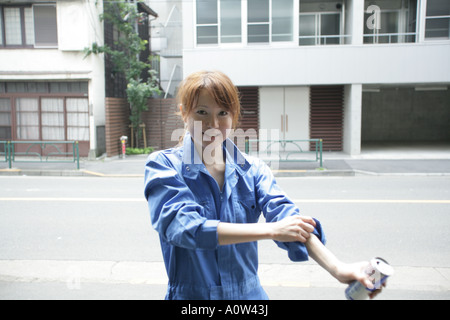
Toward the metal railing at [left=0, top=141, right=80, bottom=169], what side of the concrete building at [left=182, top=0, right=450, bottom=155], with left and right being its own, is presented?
right

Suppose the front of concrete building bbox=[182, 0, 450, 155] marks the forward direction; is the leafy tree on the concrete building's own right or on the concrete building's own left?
on the concrete building's own right

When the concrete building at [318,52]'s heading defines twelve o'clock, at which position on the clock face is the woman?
The woman is roughly at 12 o'clock from the concrete building.

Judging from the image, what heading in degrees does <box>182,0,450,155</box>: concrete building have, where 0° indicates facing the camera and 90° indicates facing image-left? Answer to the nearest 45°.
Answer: approximately 0°
